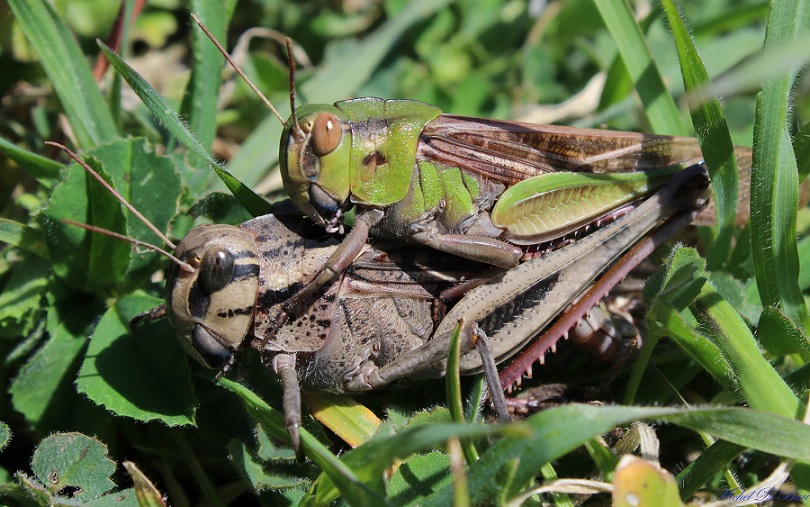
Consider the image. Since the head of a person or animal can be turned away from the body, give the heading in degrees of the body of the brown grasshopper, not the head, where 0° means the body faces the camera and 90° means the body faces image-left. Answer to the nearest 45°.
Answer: approximately 90°

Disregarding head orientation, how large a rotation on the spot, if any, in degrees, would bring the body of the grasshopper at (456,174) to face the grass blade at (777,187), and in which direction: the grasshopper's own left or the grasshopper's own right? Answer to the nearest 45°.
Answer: approximately 180°

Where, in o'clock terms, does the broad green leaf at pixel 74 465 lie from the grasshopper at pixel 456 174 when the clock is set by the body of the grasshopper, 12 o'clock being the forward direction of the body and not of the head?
The broad green leaf is roughly at 11 o'clock from the grasshopper.

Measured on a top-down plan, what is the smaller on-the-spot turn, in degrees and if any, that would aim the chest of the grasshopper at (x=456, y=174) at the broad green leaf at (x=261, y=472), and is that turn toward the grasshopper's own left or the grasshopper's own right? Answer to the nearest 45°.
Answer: approximately 45° to the grasshopper's own left

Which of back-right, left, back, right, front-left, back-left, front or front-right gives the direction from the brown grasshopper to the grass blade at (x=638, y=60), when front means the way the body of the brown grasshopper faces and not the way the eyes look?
back-right

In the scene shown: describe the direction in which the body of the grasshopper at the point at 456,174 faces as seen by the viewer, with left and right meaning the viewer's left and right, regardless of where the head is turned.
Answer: facing to the left of the viewer

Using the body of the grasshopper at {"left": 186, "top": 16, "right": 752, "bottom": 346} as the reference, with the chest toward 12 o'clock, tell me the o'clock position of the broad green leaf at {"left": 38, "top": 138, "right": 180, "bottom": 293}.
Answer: The broad green leaf is roughly at 12 o'clock from the grasshopper.

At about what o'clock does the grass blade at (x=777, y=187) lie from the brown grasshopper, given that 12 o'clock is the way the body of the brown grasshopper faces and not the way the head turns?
The grass blade is roughly at 6 o'clock from the brown grasshopper.

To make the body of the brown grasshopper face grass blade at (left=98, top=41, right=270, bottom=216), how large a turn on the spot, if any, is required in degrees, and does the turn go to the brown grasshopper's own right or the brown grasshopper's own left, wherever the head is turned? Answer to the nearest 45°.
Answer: approximately 45° to the brown grasshopper's own right
